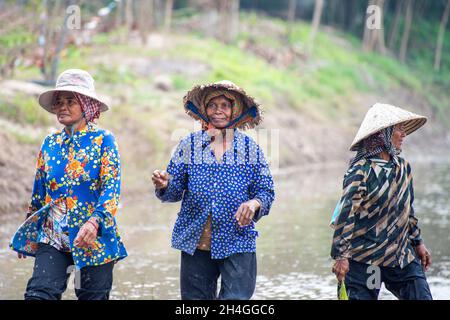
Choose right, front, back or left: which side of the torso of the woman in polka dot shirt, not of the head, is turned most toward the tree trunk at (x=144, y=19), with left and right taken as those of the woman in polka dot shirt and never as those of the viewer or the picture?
back

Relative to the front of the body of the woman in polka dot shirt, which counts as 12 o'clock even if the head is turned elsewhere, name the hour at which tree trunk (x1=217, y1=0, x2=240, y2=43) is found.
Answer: The tree trunk is roughly at 6 o'clock from the woman in polka dot shirt.

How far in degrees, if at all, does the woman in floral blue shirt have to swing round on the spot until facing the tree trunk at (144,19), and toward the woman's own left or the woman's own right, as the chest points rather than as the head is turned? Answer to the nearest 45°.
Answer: approximately 135° to the woman's own right

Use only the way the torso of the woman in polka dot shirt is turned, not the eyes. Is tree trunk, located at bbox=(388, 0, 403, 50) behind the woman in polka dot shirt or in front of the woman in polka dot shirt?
behind

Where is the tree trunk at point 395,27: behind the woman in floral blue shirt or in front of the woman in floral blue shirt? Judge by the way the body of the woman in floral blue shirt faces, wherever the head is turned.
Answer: behind

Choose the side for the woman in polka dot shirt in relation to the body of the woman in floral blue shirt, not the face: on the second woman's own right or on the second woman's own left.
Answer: on the second woman's own left

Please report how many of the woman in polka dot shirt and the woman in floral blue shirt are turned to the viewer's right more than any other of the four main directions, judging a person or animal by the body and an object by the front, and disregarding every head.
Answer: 0

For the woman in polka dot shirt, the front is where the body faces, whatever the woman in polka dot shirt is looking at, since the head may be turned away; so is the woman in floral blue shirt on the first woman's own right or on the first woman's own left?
on the first woman's own right

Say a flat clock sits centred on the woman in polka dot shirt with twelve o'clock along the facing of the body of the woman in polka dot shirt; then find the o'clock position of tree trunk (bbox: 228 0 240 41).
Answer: The tree trunk is roughly at 6 o'clock from the woman in polka dot shirt.

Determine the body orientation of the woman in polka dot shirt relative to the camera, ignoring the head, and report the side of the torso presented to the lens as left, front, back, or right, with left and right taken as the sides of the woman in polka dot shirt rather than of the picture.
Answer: front
